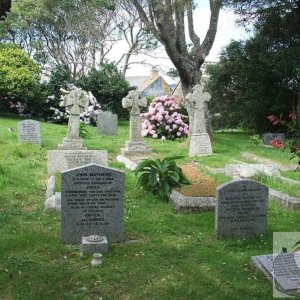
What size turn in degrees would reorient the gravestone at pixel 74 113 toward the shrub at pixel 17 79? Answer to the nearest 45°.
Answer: approximately 180°

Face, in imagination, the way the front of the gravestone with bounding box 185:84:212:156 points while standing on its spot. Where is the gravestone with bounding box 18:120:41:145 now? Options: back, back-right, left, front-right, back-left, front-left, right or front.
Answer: right

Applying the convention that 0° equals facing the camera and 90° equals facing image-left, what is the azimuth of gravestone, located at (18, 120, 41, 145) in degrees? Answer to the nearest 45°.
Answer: approximately 0°

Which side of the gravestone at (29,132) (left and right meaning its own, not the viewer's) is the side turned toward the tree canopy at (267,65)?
left

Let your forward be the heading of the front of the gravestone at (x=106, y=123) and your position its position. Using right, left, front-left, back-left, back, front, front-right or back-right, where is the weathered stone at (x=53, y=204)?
front

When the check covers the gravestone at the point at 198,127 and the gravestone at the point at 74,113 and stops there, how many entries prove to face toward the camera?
2

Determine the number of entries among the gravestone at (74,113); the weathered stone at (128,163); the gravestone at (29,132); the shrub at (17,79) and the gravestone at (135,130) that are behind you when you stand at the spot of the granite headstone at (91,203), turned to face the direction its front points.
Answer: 5

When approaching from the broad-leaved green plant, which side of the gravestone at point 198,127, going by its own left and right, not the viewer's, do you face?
front
